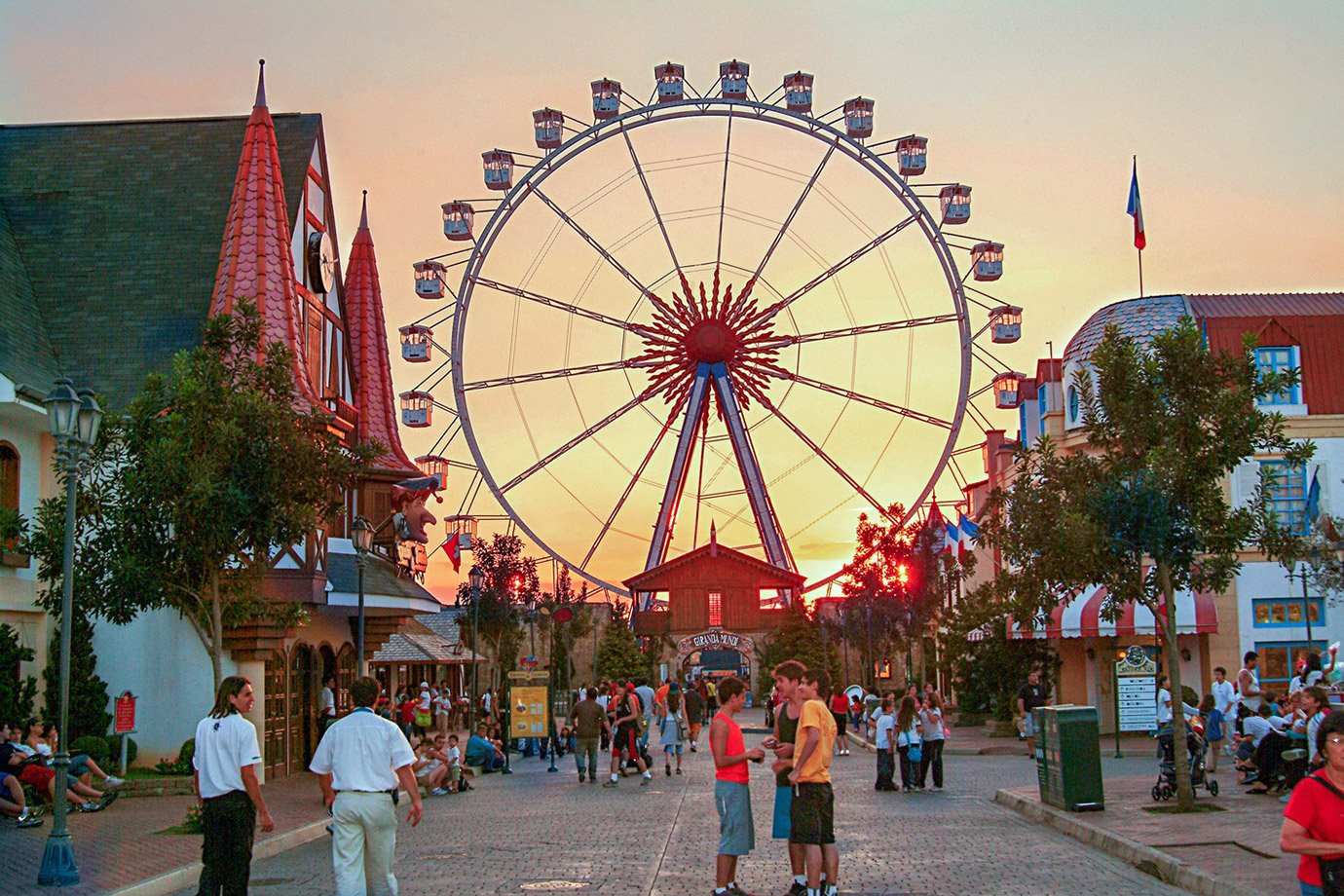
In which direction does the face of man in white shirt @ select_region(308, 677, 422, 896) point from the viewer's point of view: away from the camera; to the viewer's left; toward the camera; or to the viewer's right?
away from the camera

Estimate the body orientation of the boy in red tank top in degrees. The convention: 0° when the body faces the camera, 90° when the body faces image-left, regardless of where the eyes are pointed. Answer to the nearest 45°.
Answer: approximately 270°

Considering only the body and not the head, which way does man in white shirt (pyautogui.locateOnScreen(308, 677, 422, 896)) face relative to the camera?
away from the camera

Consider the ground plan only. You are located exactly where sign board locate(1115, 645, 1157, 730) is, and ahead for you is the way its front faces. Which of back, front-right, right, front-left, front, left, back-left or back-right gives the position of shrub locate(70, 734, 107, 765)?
front-right

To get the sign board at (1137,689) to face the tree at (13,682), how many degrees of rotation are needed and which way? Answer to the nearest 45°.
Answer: approximately 45° to its right

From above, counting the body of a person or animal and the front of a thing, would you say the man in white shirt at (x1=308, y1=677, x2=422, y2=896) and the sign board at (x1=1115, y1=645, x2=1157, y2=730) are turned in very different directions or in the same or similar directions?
very different directions

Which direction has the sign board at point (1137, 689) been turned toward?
toward the camera

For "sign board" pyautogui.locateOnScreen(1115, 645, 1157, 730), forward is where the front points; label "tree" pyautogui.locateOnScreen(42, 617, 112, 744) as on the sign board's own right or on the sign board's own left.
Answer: on the sign board's own right

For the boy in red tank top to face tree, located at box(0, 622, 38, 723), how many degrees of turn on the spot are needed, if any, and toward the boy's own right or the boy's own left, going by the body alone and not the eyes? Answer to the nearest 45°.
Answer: approximately 135° to the boy's own left

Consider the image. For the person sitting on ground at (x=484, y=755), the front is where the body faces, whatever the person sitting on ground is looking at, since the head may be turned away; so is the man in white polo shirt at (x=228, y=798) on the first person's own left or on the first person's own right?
on the first person's own right

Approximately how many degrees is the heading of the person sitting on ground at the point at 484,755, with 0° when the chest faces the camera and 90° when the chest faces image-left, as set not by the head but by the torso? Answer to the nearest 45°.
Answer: approximately 315°

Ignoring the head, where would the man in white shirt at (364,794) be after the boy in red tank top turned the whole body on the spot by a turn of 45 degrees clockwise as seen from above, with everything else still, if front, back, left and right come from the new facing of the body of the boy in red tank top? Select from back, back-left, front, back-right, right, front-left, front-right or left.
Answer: right

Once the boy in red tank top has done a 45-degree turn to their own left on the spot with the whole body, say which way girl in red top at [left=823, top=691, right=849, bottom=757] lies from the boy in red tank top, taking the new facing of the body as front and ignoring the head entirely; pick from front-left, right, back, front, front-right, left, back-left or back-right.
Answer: front-left

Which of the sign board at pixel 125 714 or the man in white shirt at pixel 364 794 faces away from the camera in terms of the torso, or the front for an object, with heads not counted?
the man in white shirt
